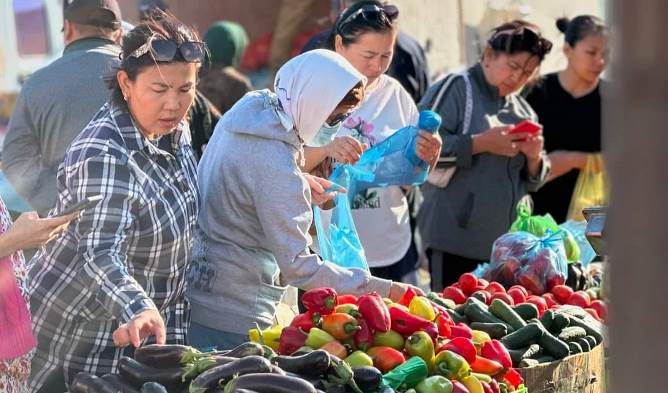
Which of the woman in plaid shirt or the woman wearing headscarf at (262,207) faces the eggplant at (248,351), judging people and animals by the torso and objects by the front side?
the woman in plaid shirt

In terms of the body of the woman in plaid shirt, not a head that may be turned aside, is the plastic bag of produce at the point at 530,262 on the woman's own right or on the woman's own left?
on the woman's own left

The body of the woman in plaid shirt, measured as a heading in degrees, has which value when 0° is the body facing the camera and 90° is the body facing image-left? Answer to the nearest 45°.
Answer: approximately 315°

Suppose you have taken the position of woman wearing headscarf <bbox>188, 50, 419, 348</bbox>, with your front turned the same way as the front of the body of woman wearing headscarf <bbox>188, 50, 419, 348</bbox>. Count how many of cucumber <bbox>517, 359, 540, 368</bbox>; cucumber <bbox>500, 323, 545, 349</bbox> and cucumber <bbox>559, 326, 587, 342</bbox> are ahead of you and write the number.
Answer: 3

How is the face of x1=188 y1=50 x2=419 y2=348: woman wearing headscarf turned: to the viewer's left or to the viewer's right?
to the viewer's right

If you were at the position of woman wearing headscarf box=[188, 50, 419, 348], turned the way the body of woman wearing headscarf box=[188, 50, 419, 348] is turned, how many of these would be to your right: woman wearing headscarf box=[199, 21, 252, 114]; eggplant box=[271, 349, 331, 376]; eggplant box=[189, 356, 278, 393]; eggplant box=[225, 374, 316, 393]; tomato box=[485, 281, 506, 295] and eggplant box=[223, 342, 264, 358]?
4

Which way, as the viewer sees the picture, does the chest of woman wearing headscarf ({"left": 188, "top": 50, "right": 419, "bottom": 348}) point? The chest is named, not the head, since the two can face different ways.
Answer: to the viewer's right

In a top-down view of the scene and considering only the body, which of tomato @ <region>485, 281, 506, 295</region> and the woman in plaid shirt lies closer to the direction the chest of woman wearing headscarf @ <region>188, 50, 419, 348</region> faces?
the tomato
